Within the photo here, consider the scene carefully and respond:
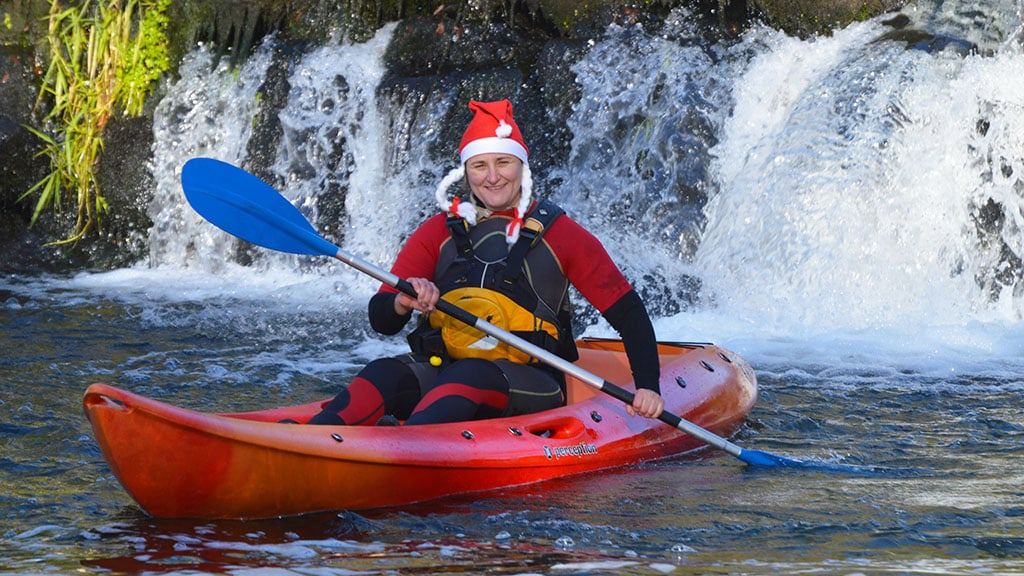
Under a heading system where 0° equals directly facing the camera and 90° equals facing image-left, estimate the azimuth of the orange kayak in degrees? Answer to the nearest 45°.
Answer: approximately 45°

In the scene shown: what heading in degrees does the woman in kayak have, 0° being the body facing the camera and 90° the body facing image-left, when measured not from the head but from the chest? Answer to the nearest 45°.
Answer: approximately 45°

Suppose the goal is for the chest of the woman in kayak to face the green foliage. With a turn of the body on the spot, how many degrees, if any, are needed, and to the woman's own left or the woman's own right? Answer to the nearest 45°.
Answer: approximately 90° to the woman's own right

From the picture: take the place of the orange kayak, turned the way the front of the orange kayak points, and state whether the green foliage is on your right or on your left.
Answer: on your right
